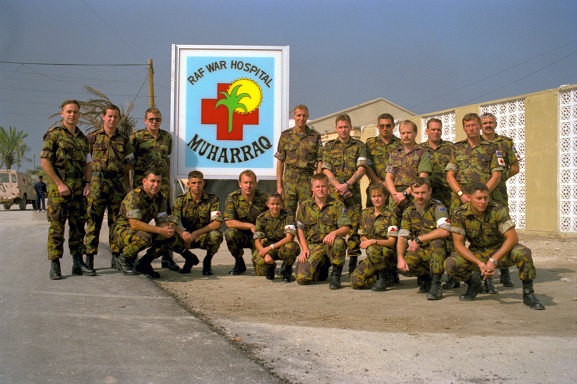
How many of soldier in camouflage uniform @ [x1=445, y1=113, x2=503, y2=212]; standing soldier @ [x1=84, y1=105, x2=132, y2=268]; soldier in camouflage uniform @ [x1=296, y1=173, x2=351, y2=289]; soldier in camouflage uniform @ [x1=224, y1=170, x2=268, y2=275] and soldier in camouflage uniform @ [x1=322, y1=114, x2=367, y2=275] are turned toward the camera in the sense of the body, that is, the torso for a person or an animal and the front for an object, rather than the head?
5

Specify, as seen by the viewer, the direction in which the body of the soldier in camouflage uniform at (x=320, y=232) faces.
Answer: toward the camera

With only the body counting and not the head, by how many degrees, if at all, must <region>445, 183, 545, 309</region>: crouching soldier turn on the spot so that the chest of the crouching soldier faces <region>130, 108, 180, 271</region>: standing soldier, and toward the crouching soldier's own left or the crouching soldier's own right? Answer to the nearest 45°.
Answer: approximately 90° to the crouching soldier's own right

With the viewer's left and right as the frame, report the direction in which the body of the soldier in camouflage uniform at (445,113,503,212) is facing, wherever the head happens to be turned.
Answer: facing the viewer

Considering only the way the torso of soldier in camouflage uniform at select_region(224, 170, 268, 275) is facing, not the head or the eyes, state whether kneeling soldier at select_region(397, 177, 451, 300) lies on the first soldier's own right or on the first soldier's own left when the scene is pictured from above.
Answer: on the first soldier's own left

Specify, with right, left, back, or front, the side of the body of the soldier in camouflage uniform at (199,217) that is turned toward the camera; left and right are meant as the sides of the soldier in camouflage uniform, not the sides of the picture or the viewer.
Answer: front

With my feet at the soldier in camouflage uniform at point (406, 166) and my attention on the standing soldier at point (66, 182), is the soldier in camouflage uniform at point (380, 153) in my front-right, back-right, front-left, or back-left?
front-right

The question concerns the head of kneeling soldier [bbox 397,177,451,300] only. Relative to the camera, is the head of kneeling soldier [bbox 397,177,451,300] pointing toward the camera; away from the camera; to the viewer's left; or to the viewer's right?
toward the camera

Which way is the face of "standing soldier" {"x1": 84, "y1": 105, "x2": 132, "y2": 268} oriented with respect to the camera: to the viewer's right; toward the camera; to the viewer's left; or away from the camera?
toward the camera

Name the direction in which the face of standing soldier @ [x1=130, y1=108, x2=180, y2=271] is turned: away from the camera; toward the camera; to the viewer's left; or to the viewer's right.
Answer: toward the camera

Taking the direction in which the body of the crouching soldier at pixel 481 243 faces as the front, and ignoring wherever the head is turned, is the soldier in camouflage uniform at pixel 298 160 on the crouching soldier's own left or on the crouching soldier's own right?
on the crouching soldier's own right
